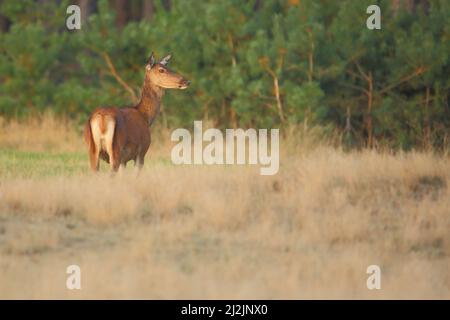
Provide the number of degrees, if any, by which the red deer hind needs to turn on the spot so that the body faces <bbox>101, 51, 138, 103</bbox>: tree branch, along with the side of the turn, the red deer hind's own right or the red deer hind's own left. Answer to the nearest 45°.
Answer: approximately 45° to the red deer hind's own left

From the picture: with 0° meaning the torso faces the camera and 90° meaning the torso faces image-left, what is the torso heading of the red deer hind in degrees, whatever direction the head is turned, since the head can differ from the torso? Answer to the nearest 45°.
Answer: approximately 225°
